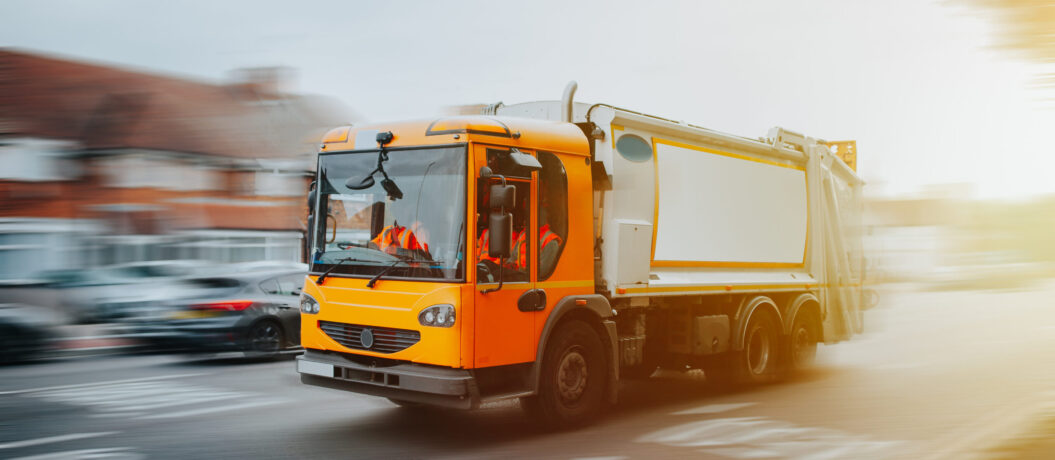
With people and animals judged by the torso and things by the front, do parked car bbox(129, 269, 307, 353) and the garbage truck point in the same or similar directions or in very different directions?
very different directions

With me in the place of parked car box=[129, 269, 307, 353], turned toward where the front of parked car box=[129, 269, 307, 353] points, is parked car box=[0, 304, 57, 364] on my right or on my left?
on my left

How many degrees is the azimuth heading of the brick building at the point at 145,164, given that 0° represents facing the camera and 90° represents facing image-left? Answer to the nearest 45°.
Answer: approximately 315°

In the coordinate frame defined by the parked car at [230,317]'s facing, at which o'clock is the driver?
The driver is roughly at 4 o'clock from the parked car.

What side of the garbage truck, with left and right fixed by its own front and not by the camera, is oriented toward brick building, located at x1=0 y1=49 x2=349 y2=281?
right

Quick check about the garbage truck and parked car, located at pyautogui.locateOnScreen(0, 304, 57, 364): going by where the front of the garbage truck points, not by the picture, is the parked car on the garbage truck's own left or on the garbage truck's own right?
on the garbage truck's own right

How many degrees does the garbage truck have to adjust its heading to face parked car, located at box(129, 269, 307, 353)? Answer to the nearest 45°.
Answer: approximately 90° to its right
